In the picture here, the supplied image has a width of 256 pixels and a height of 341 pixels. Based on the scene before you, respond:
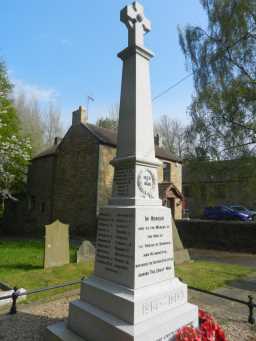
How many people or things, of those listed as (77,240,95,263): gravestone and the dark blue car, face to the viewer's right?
1

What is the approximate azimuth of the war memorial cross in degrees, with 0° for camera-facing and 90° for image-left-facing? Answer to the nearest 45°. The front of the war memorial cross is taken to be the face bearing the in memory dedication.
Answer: approximately 315°

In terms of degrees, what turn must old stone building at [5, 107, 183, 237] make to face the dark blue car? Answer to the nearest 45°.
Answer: approximately 45° to its left

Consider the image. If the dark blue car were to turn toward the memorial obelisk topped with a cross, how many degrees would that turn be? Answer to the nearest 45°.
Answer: approximately 90° to its right

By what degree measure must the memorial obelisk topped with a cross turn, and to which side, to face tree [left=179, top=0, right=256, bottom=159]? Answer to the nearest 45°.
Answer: approximately 90° to its left

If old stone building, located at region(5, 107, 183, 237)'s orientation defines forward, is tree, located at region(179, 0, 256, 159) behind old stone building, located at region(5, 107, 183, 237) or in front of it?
in front

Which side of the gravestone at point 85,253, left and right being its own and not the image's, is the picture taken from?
front

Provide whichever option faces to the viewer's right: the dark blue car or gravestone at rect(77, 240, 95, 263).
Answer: the dark blue car

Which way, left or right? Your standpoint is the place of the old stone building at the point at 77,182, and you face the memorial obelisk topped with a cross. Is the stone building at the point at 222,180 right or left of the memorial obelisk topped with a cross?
left

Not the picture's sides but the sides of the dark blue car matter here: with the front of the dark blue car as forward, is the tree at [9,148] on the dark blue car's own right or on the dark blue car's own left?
on the dark blue car's own right

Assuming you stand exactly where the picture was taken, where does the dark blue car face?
facing to the right of the viewer
